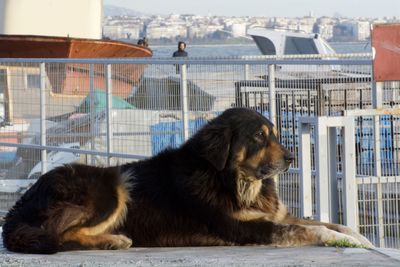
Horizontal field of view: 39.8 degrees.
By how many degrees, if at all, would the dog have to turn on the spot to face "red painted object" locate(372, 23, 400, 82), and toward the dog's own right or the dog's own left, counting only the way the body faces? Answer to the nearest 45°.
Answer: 0° — it already faces it

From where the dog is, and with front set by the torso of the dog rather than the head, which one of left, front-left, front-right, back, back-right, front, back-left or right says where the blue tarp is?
left

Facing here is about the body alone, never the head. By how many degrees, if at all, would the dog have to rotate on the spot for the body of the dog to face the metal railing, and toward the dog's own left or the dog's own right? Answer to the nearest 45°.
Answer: approximately 90° to the dog's own left

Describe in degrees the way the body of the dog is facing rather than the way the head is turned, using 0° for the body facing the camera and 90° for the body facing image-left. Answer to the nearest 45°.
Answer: approximately 270°

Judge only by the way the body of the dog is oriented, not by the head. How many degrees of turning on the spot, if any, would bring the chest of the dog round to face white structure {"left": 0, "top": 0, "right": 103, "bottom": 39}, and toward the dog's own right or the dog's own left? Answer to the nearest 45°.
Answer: approximately 90° to the dog's own left
